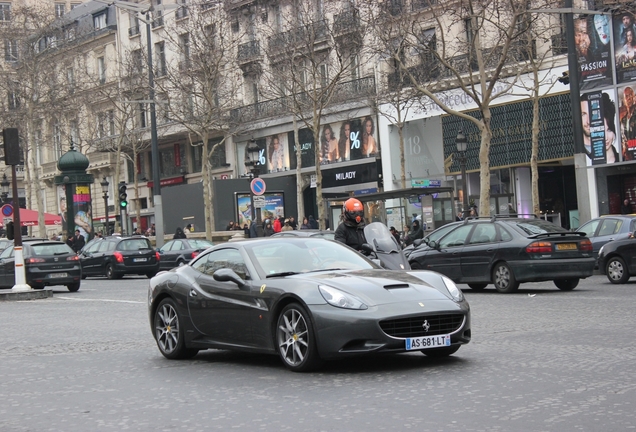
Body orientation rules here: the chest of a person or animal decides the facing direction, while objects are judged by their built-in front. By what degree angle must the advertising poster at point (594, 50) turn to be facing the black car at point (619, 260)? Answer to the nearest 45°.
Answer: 0° — it already faces it

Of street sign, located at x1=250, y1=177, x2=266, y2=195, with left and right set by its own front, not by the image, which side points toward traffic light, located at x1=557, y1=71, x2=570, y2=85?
left

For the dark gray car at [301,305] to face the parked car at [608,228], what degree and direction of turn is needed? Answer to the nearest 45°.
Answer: approximately 90° to its left

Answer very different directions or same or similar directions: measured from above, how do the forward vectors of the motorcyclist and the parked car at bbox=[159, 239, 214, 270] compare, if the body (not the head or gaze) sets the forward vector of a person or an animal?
very different directions

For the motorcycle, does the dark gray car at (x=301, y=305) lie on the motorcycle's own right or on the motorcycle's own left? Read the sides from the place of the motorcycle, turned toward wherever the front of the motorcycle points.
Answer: on the motorcycle's own right

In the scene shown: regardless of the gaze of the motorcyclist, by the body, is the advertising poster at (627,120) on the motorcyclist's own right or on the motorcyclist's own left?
on the motorcyclist's own left

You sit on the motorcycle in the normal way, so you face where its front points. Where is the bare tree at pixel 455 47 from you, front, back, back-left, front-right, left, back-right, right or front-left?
back-left
